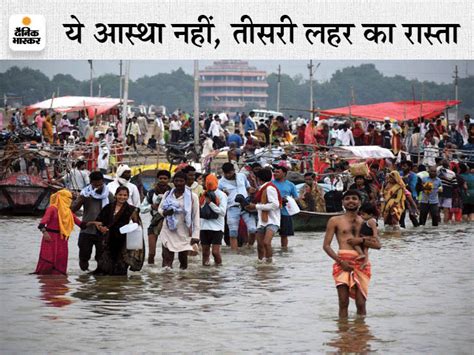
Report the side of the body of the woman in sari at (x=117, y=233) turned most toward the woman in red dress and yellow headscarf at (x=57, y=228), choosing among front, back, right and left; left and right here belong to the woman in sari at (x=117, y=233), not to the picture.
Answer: right

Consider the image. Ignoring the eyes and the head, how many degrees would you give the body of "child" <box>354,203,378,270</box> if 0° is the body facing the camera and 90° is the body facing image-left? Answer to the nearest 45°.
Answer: approximately 45°

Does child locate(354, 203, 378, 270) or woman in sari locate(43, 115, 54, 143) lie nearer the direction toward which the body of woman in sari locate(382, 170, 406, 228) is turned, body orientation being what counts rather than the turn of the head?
the child
